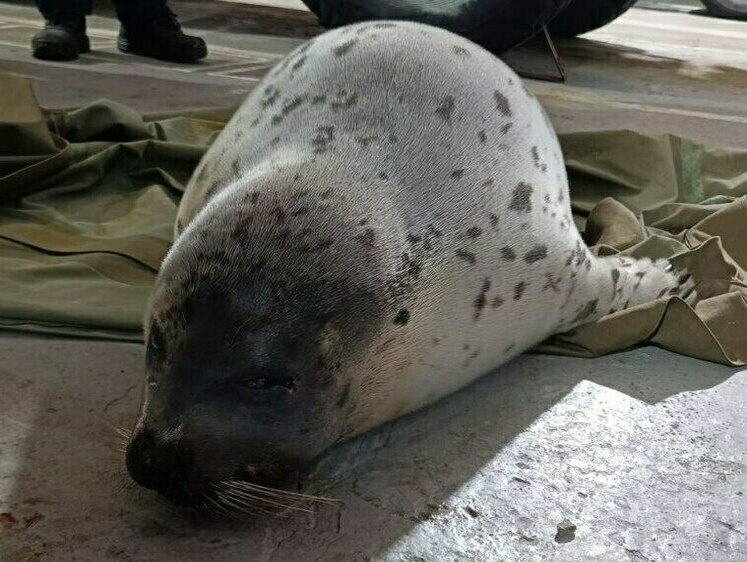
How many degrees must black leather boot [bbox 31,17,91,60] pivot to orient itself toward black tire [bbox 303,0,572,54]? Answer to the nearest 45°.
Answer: approximately 135° to its left

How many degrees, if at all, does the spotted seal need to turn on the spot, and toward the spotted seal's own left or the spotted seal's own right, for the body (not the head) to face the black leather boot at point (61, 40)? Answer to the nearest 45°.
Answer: approximately 90° to the spotted seal's own right

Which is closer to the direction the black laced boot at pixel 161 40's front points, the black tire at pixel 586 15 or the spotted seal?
the black tire

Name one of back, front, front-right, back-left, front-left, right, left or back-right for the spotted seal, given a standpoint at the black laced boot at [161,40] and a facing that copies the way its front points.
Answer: right

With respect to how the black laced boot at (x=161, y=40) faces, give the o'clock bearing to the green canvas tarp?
The green canvas tarp is roughly at 3 o'clock from the black laced boot.

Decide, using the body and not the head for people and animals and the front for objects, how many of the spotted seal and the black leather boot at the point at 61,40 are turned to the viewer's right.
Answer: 0

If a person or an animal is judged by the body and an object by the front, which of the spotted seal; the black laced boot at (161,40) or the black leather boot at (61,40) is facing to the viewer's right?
the black laced boot at (161,40)

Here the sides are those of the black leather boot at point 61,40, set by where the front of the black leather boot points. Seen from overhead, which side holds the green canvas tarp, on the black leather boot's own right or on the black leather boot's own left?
on the black leather boot's own left

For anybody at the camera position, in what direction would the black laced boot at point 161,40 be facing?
facing to the right of the viewer

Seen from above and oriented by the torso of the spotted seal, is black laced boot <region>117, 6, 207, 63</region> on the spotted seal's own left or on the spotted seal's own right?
on the spotted seal's own right

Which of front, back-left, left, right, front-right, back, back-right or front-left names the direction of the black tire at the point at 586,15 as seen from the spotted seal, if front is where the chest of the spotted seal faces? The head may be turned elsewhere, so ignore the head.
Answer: back-right
